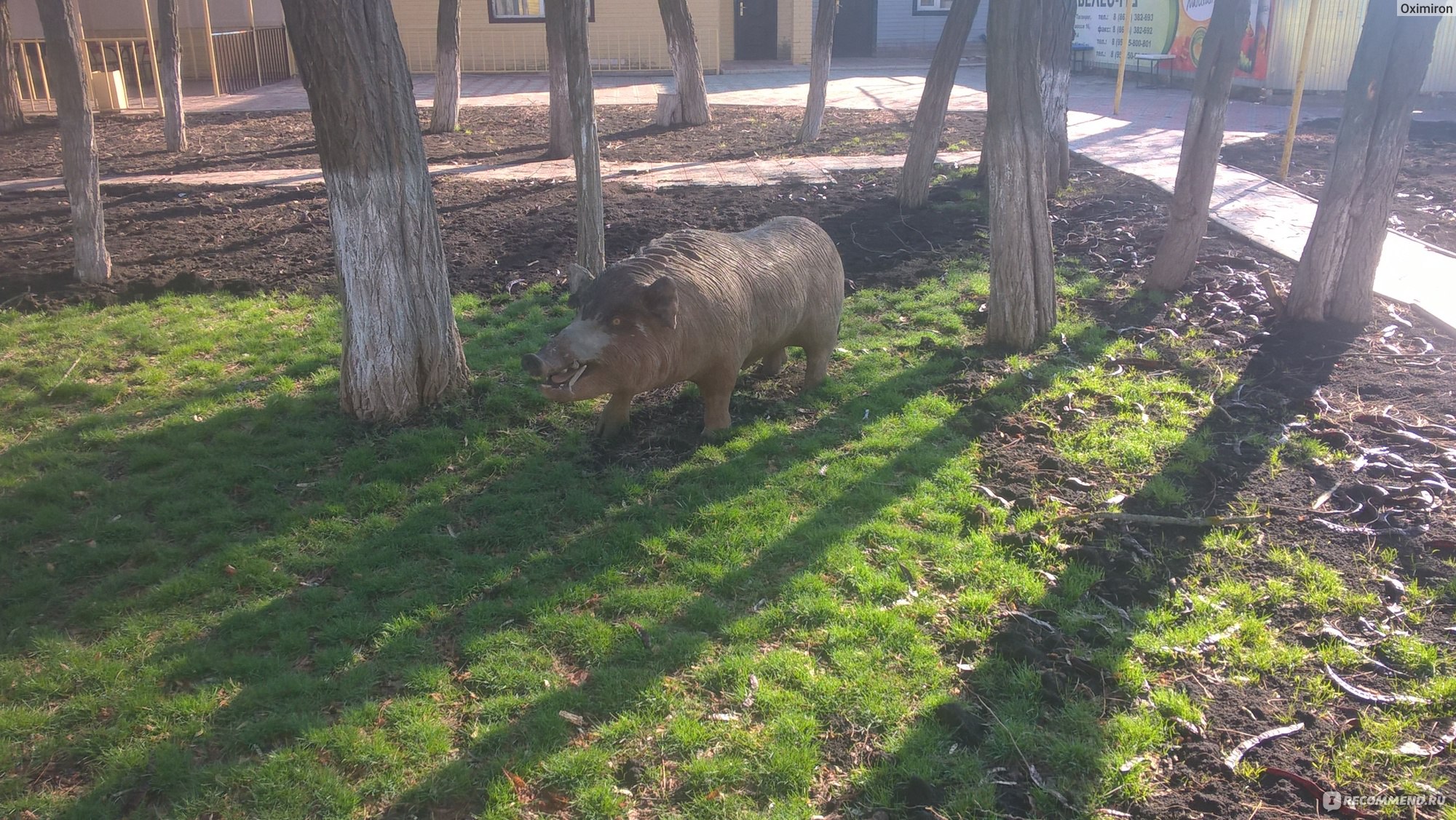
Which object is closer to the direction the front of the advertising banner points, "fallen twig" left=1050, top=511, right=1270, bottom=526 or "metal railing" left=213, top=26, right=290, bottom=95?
the fallen twig

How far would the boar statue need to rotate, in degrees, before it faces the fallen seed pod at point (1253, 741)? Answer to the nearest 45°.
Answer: approximately 90° to its left

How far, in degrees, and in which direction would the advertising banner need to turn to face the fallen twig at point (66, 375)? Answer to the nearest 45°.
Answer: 0° — it already faces it

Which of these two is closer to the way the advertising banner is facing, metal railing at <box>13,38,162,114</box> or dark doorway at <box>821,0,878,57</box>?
the metal railing

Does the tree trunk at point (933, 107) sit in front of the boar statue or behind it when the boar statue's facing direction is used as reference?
behind

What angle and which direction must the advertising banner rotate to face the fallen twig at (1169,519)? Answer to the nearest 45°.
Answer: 0° — it already faces it

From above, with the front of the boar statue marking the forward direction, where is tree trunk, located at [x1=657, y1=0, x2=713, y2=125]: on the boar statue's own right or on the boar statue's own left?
on the boar statue's own right

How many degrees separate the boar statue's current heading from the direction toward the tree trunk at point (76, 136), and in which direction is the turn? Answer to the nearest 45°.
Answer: approximately 90° to its right

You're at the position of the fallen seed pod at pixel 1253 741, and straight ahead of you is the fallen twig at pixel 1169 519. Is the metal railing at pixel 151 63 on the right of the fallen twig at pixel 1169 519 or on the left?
left

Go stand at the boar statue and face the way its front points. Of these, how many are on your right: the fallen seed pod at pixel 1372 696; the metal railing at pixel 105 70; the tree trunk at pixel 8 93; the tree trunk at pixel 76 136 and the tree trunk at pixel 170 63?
4

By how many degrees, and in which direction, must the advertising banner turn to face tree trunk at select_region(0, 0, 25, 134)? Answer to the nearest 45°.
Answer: approximately 45° to its right

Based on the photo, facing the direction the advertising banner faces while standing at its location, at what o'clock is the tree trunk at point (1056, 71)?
The tree trunk is roughly at 12 o'clock from the advertising banner.
